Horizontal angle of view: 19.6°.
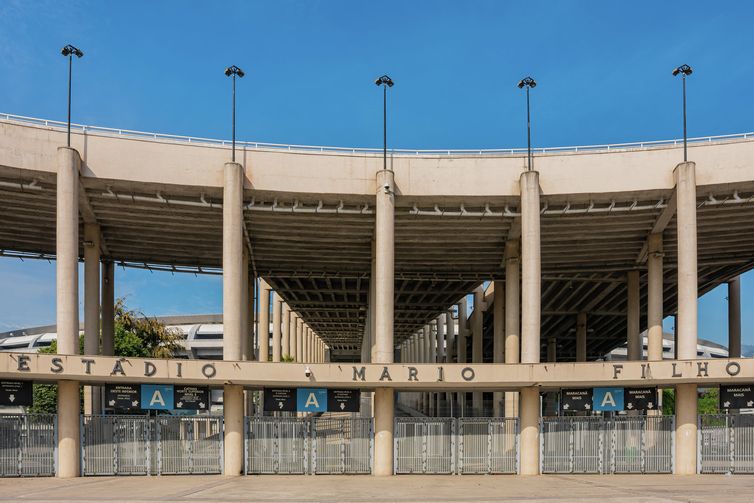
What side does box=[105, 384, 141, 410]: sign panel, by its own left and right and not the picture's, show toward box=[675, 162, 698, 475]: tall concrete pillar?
left

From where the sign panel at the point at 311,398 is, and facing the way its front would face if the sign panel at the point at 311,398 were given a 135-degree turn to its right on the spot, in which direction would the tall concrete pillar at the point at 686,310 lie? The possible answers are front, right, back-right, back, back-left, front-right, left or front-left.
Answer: back-right

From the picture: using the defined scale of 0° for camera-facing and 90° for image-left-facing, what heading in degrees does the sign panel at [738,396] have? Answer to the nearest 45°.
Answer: approximately 0°

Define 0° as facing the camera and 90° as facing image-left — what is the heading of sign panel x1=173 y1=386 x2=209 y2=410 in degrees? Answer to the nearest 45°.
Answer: approximately 0°
